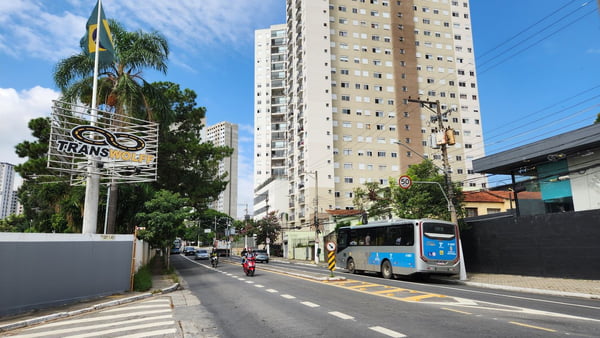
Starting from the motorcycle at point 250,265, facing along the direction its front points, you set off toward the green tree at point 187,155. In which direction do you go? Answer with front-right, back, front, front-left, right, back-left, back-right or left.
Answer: back-right

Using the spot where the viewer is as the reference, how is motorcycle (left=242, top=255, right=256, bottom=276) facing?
facing the viewer

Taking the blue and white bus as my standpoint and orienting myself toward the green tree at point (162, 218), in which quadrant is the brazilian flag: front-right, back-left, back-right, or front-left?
front-left

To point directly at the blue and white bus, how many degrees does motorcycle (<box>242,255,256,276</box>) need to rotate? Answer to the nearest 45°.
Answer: approximately 45° to its left

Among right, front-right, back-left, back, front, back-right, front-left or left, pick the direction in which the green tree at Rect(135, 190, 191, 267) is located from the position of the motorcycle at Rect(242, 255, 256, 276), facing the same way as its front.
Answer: right

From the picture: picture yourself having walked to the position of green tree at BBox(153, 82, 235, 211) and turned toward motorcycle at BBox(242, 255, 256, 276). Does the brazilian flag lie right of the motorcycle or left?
right

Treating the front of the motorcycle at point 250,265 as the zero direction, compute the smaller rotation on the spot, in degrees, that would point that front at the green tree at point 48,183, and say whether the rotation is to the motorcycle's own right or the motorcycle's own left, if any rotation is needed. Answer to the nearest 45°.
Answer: approximately 90° to the motorcycle's own right
